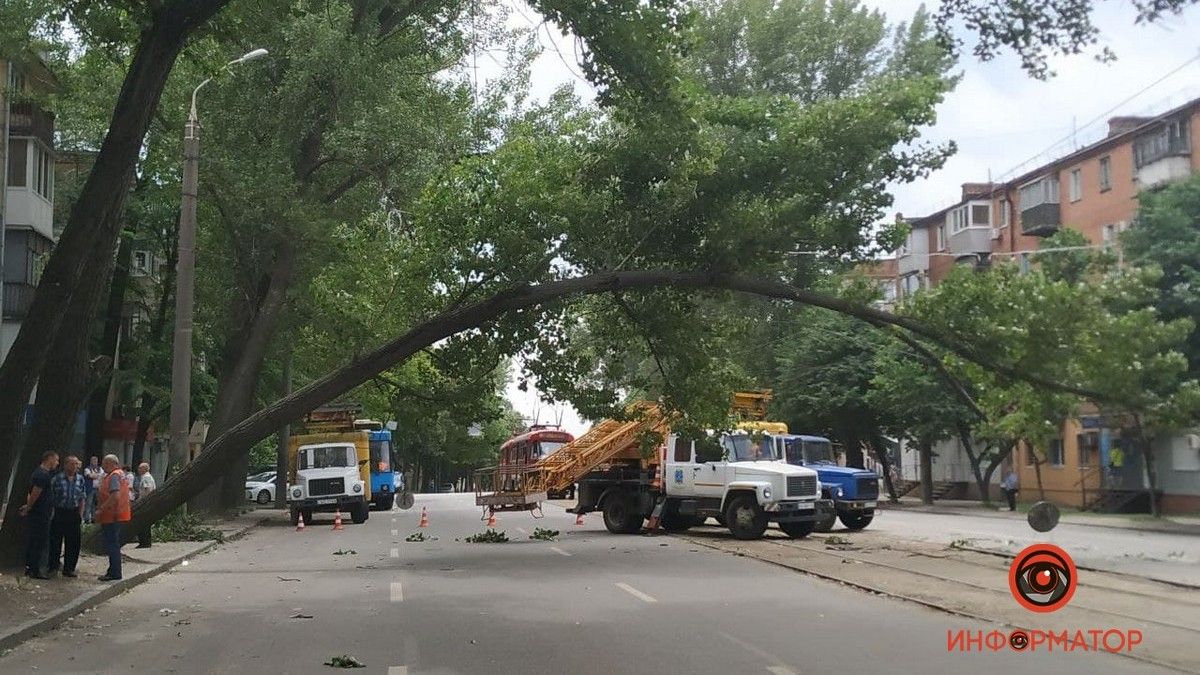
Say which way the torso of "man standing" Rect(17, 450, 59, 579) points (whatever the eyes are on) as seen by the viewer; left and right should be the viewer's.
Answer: facing to the right of the viewer

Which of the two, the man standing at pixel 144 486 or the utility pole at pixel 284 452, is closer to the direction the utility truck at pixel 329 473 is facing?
the man standing

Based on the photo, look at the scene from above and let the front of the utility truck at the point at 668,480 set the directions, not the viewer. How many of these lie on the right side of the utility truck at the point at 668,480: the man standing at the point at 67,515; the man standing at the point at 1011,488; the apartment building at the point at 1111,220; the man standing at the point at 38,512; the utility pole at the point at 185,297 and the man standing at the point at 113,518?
4

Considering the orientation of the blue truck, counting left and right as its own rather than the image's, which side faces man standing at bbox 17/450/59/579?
right

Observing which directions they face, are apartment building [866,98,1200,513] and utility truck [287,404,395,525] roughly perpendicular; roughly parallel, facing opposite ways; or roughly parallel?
roughly perpendicular

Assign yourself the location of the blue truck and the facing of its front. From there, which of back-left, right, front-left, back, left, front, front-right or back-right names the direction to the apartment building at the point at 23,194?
back-right
